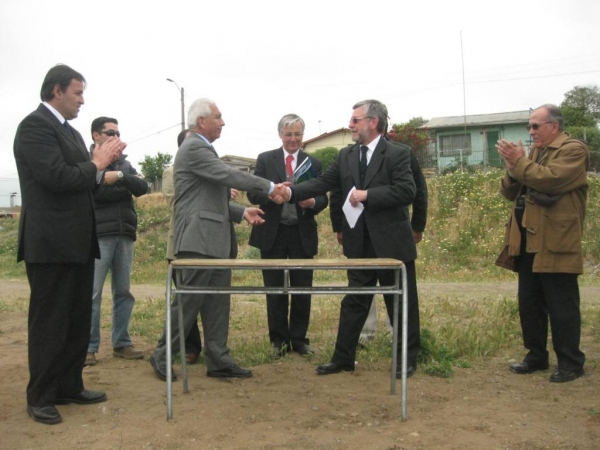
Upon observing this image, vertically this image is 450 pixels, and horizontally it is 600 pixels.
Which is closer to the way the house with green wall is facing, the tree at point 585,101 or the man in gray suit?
the man in gray suit

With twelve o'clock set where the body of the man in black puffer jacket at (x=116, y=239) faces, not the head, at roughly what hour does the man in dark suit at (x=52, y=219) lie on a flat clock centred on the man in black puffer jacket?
The man in dark suit is roughly at 2 o'clock from the man in black puffer jacket.

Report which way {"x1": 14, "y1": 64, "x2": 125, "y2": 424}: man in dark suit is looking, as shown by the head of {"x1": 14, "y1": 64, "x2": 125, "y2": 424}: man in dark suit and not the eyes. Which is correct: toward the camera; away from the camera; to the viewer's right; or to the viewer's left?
to the viewer's right

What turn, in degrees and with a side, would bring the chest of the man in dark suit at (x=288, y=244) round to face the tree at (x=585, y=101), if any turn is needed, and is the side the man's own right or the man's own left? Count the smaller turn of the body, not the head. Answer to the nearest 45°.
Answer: approximately 135° to the man's own left

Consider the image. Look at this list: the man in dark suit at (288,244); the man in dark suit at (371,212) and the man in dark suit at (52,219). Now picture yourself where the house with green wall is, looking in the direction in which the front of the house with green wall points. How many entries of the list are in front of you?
3

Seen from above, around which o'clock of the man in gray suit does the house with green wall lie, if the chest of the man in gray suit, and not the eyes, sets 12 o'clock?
The house with green wall is roughly at 10 o'clock from the man in gray suit.

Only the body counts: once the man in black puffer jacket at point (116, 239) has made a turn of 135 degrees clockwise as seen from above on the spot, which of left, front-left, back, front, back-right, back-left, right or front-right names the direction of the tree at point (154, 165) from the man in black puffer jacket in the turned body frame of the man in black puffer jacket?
right

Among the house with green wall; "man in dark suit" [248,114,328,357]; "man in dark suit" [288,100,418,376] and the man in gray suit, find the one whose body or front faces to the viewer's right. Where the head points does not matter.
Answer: the man in gray suit

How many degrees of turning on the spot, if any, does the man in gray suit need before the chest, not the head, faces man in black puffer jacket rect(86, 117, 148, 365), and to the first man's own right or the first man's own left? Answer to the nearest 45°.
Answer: approximately 135° to the first man's own left

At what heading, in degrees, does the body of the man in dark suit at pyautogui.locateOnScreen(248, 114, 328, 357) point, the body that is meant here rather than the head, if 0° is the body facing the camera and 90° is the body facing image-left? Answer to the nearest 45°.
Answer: approximately 0°

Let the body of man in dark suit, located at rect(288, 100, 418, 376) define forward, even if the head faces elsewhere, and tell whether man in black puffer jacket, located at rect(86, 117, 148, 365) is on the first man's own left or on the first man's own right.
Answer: on the first man's own right

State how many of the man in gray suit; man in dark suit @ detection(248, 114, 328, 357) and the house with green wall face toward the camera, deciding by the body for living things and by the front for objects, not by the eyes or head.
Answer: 2

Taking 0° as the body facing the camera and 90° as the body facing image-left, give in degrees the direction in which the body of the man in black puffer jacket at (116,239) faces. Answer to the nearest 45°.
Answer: approximately 315°
